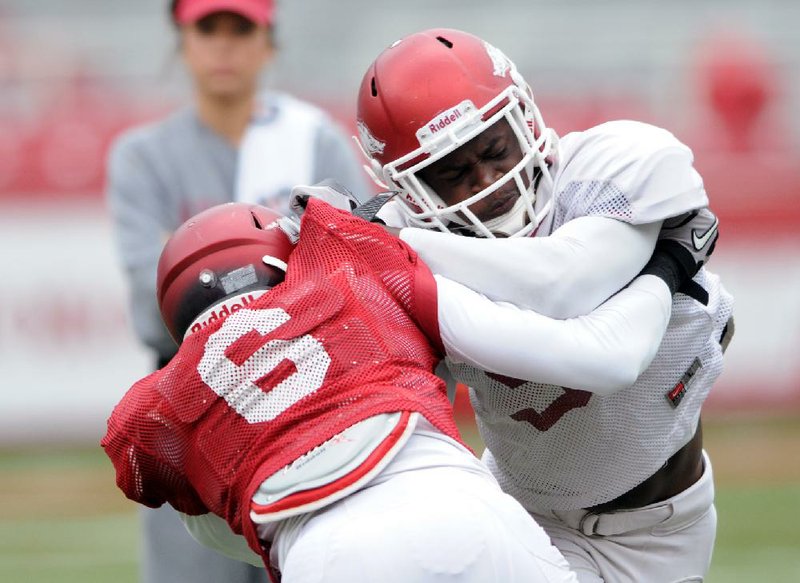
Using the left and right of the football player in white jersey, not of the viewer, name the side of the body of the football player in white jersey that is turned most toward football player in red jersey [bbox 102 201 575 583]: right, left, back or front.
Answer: front

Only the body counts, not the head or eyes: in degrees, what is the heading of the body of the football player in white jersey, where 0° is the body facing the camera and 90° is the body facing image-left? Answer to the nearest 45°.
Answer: approximately 45°

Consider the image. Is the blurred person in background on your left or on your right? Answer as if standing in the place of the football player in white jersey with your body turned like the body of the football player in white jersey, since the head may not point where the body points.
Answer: on your right

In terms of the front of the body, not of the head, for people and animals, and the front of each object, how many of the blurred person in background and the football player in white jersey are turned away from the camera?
0

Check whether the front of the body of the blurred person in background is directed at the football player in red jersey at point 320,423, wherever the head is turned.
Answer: yes

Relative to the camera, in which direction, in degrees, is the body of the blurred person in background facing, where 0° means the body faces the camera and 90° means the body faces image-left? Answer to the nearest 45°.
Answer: approximately 0°

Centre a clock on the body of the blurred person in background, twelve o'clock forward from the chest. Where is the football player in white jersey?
The football player in white jersey is roughly at 11 o'clock from the blurred person in background.
